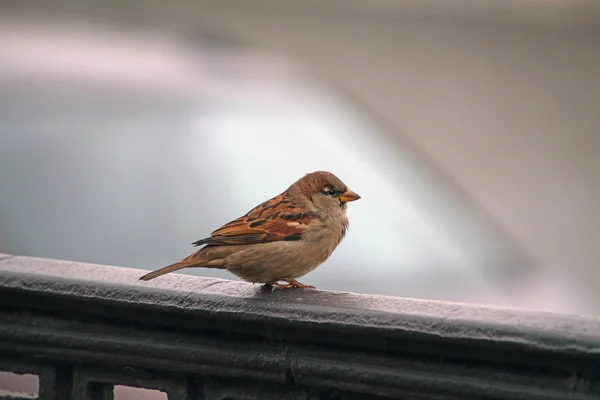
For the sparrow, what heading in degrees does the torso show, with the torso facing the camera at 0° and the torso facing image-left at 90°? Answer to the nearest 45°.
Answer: approximately 270°
